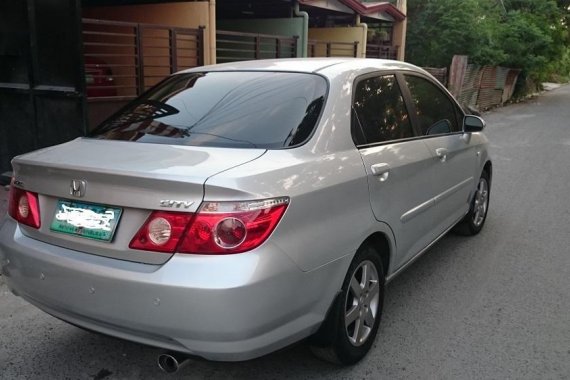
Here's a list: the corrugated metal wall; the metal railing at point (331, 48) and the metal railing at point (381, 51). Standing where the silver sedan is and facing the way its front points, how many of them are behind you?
0

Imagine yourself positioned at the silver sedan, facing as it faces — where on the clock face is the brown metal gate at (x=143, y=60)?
The brown metal gate is roughly at 10 o'clock from the silver sedan.

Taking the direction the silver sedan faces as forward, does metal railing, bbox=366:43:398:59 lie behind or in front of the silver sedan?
in front

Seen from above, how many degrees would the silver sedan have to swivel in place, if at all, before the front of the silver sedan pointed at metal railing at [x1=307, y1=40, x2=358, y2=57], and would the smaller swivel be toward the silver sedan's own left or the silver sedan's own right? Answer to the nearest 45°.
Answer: approximately 45° to the silver sedan's own left

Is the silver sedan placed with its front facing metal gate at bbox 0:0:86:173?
no

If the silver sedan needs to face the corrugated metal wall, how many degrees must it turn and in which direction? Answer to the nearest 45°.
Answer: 0° — it already faces it

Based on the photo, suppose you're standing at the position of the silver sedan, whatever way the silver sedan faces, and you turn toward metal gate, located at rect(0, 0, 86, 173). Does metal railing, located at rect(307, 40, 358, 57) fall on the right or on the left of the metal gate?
right

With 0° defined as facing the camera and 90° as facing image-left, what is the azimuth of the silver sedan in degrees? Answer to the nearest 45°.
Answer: approximately 225°

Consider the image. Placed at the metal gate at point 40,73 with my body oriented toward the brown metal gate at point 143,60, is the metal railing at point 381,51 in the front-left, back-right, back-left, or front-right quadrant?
front-right

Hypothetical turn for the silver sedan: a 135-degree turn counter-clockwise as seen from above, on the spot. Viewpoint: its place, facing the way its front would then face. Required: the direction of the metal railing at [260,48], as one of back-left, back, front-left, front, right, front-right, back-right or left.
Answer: right

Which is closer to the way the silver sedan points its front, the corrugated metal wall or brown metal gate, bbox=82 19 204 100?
the corrugated metal wall
